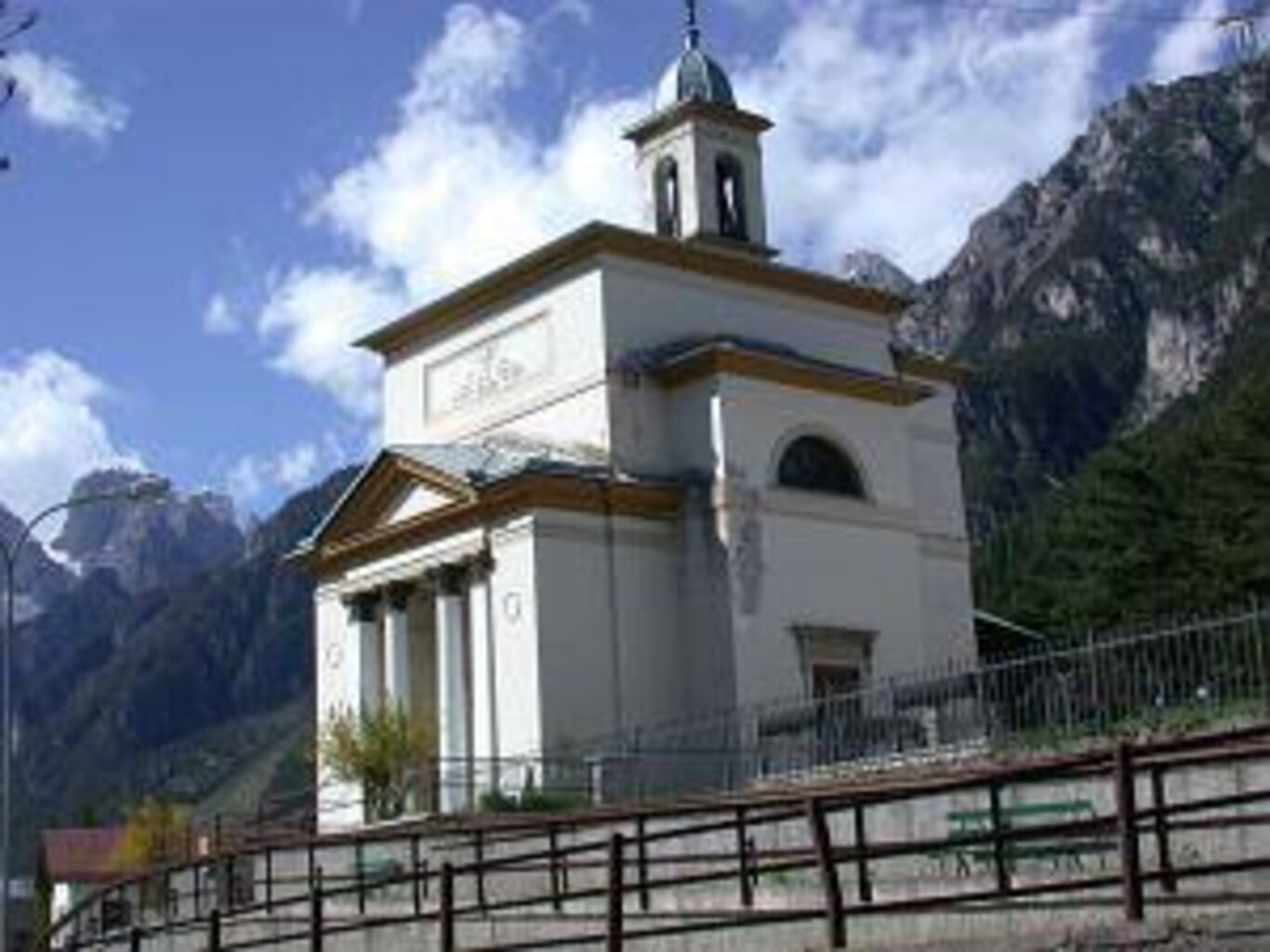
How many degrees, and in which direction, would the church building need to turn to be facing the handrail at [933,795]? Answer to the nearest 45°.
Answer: approximately 45° to its left

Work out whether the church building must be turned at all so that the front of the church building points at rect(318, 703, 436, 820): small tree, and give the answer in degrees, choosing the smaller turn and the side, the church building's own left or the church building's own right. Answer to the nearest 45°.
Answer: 0° — it already faces it

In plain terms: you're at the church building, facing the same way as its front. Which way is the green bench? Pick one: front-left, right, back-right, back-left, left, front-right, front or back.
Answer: front-left

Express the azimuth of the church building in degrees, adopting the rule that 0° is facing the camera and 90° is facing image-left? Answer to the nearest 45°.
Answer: approximately 45°

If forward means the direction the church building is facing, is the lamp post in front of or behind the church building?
in front

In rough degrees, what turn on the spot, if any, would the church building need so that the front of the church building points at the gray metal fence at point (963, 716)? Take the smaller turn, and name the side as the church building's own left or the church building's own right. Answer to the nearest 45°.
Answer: approximately 90° to the church building's own left

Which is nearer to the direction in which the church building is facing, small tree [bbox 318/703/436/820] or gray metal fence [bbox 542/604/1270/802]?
the small tree
